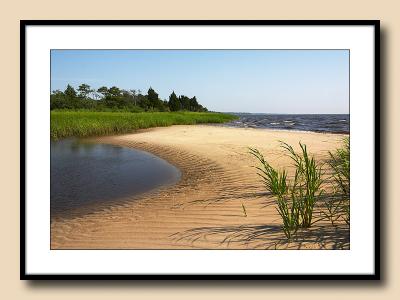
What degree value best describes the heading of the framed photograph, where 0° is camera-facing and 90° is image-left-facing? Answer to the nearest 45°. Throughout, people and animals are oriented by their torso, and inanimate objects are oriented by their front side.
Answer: approximately 0°
